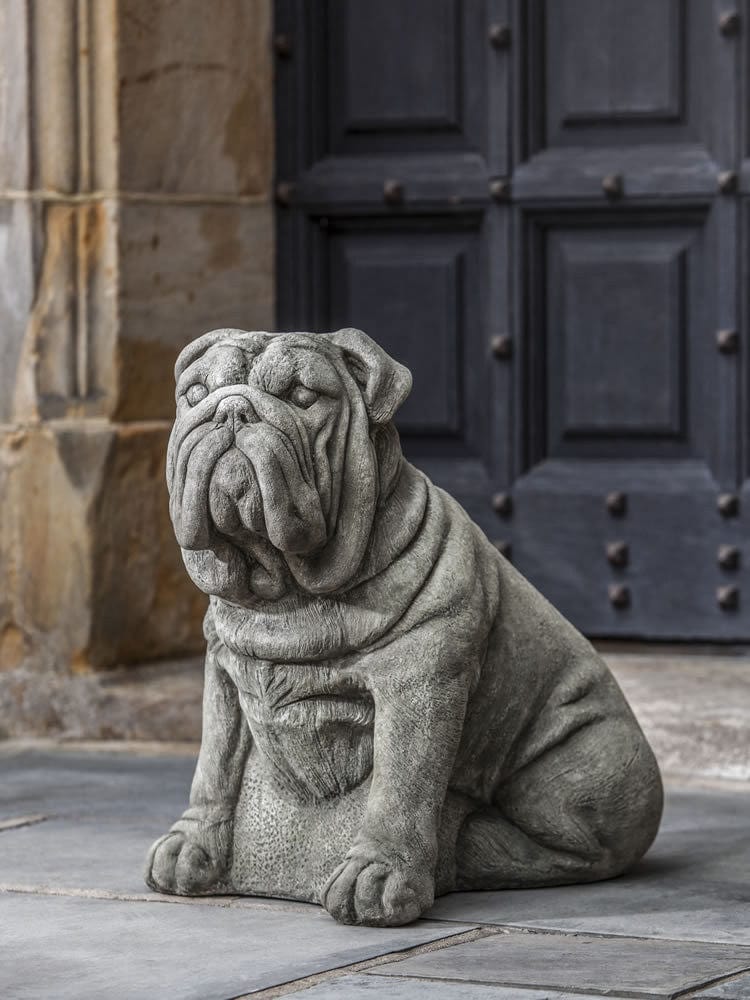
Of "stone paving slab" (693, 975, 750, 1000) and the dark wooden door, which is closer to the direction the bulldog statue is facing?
the stone paving slab

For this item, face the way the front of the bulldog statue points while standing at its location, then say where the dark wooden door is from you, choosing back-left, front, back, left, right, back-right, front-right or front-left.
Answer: back-right

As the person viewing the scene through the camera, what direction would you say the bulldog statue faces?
facing the viewer and to the left of the viewer

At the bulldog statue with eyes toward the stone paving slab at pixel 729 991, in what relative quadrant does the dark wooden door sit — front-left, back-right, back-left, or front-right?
back-left

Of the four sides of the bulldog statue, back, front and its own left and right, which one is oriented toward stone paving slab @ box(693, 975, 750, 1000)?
left

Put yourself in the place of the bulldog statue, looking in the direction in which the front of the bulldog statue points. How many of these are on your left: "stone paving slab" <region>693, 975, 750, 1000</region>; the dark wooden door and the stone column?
1

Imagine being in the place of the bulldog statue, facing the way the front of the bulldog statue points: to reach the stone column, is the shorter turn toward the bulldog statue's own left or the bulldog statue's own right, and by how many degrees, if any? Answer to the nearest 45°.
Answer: approximately 135° to the bulldog statue's own right
